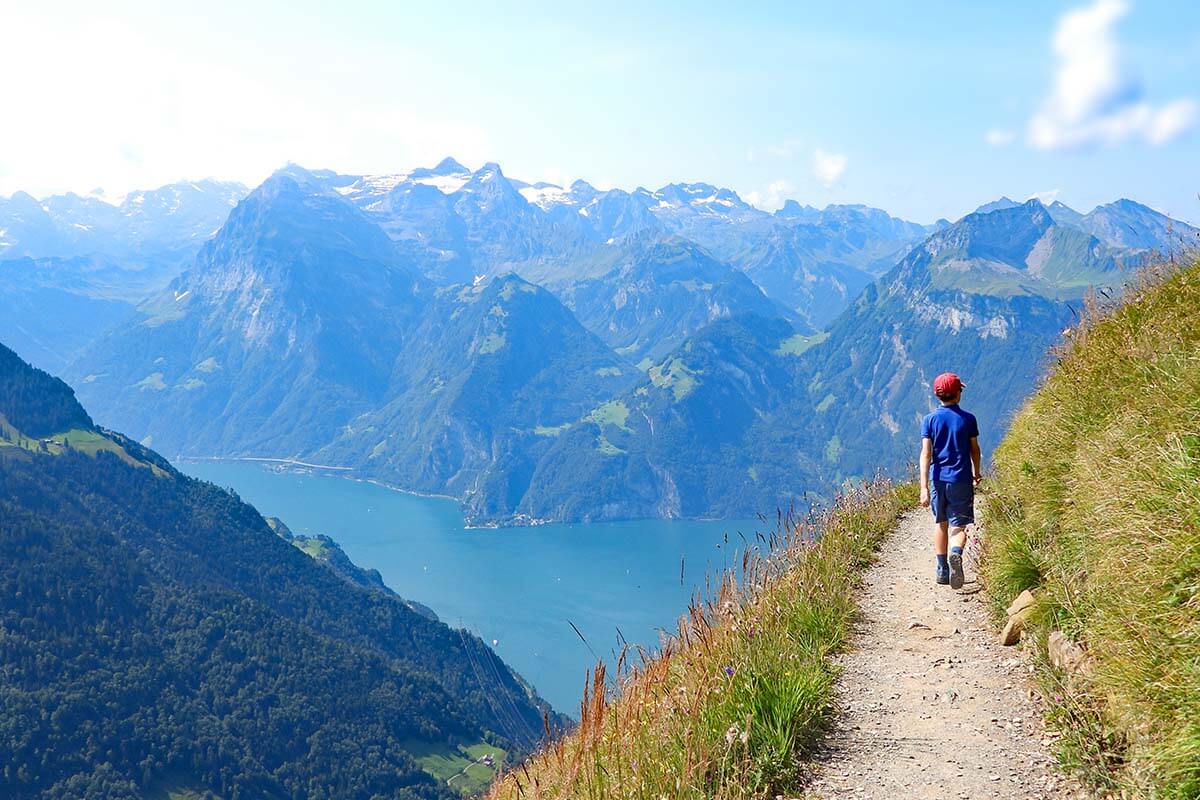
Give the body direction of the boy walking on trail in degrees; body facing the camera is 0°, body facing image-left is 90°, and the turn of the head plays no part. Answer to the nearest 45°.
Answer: approximately 180°
